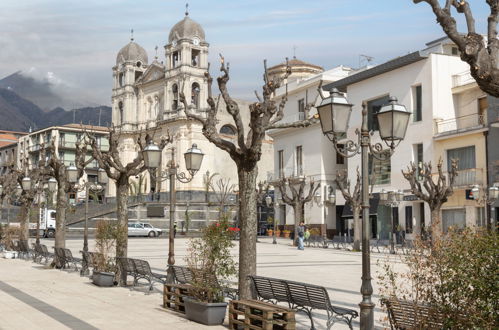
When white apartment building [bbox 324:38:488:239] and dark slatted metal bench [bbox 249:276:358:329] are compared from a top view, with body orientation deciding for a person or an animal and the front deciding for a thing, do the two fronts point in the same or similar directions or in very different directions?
very different directions

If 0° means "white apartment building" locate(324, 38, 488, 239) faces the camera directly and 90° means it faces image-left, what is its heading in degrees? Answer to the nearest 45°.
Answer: approximately 45°

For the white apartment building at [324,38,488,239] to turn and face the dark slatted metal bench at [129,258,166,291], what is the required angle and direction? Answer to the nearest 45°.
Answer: approximately 45° to its left

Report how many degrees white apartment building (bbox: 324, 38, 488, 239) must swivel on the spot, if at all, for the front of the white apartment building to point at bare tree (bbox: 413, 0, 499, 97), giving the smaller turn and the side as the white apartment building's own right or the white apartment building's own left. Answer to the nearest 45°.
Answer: approximately 45° to the white apartment building's own left

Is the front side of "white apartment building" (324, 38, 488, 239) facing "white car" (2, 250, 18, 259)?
yes

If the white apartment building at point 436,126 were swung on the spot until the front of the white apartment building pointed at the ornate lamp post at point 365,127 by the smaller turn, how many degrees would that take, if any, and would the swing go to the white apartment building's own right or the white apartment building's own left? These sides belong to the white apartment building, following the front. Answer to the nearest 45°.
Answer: approximately 45° to the white apartment building's own left

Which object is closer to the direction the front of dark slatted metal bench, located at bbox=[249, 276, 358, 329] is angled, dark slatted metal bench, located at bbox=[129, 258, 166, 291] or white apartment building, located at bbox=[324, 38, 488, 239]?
the white apartment building
